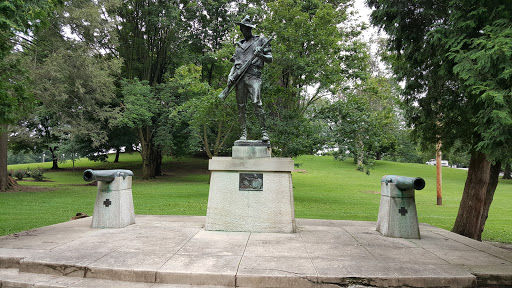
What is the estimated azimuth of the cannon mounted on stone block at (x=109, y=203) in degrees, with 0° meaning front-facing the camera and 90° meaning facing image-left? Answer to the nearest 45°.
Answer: approximately 45°

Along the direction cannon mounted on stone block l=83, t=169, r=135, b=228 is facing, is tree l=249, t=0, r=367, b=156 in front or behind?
behind

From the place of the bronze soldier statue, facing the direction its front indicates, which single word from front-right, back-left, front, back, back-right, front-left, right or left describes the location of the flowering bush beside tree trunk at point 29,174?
back-right

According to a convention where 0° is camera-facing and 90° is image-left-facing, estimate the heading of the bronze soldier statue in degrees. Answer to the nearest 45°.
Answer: approximately 0°

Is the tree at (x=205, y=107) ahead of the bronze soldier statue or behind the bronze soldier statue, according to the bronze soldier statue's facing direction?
behind

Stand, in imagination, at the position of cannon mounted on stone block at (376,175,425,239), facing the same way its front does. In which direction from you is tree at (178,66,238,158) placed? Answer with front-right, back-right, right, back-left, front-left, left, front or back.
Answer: back
